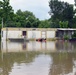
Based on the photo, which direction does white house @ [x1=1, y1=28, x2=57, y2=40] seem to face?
toward the camera
